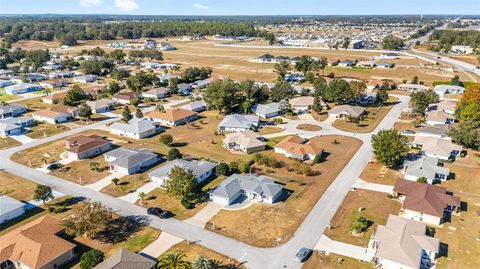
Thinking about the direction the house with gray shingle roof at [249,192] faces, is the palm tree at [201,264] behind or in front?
in front

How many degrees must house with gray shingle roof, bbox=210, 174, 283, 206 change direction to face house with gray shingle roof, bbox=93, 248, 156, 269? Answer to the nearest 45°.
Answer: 0° — it already faces it

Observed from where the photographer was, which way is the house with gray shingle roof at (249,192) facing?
facing the viewer and to the left of the viewer

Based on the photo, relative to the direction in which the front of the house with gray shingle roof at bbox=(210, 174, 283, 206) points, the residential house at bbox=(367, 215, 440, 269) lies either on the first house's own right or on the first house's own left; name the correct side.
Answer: on the first house's own left

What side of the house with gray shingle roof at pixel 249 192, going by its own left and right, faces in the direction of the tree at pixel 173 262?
front

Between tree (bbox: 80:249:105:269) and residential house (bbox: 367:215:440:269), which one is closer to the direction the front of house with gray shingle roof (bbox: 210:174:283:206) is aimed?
the tree

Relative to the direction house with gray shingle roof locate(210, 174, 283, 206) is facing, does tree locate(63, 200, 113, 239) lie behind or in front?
in front

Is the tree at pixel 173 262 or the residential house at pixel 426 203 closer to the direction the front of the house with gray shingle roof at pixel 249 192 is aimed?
the tree

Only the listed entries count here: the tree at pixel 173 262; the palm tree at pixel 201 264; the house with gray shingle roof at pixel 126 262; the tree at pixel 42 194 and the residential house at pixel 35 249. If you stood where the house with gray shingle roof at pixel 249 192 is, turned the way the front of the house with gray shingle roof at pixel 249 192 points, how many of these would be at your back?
0

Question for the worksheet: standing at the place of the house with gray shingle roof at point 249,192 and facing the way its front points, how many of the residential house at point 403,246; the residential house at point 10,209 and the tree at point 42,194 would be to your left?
1

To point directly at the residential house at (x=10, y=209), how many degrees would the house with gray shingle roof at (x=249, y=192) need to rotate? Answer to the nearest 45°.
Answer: approximately 45° to its right

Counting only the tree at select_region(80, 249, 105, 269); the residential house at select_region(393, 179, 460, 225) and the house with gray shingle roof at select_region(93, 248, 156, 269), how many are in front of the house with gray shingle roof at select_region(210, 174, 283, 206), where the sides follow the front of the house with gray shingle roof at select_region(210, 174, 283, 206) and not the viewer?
2

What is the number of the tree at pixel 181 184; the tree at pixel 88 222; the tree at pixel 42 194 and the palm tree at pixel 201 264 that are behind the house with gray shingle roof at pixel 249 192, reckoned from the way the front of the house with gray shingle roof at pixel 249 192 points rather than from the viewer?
0

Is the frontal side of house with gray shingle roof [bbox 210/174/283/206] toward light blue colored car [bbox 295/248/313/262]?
no

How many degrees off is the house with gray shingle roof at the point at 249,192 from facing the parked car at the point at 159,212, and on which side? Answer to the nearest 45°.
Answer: approximately 45° to its right

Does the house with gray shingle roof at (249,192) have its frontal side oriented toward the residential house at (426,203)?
no
